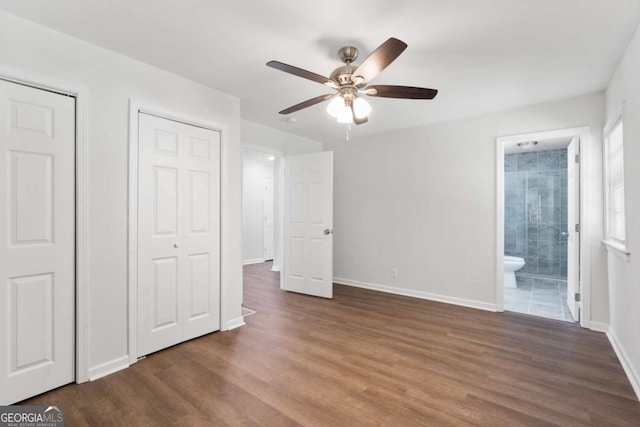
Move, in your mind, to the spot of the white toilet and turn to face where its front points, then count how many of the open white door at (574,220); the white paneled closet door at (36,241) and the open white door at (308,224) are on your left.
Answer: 0

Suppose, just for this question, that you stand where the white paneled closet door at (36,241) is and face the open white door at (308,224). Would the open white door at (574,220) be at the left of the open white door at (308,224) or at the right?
right

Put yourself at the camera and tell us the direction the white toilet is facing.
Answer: facing to the right of the viewer

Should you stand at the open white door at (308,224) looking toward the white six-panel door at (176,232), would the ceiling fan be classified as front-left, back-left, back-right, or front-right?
front-left

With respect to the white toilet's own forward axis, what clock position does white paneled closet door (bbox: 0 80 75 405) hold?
The white paneled closet door is roughly at 4 o'clock from the white toilet.

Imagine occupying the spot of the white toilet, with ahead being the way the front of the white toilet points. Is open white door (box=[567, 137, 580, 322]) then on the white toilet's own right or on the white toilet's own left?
on the white toilet's own right

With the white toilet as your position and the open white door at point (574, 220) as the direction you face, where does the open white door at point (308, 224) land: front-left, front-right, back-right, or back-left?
front-right

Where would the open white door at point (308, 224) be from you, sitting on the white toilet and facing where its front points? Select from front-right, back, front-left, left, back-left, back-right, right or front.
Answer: back-right

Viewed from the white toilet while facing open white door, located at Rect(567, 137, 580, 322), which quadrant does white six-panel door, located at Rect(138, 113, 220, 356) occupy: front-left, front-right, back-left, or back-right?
front-right

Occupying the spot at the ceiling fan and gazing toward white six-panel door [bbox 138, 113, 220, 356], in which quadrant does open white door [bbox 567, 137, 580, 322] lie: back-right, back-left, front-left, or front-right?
back-right
